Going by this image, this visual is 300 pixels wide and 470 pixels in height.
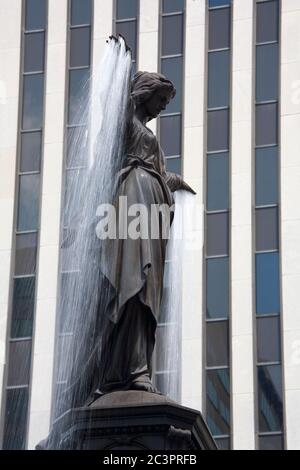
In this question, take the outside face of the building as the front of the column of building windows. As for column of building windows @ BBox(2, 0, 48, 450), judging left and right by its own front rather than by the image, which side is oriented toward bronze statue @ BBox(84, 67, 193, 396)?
front

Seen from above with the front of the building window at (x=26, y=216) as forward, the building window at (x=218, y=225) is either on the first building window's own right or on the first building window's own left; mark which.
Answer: on the first building window's own left

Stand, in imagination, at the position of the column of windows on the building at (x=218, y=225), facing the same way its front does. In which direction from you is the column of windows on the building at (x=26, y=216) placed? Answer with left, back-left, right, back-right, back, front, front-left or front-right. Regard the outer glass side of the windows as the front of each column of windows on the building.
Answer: right

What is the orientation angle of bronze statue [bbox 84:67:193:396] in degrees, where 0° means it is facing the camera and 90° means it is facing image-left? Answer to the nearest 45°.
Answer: approximately 315°

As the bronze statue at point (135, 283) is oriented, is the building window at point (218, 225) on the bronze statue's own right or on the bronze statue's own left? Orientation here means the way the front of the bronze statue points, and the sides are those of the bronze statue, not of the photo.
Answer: on the bronze statue's own left

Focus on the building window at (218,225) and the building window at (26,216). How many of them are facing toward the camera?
2

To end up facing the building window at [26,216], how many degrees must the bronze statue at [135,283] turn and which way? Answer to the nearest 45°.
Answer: approximately 135° to its left

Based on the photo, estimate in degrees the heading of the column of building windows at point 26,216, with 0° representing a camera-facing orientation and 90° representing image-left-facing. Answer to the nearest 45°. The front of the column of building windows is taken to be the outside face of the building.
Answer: approximately 0°
